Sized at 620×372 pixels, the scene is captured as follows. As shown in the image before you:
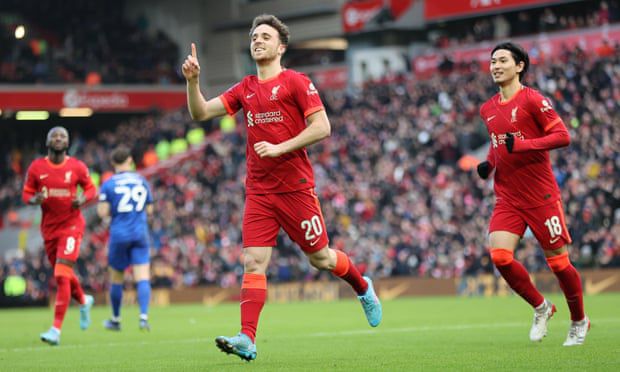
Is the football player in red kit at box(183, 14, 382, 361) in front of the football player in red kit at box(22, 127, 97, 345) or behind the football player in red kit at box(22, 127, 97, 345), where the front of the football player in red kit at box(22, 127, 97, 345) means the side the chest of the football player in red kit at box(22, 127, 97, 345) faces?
in front

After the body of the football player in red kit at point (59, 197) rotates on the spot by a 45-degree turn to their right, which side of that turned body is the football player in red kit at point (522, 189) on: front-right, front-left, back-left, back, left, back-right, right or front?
left

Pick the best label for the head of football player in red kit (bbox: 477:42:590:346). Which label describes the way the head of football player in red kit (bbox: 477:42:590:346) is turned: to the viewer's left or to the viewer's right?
to the viewer's left

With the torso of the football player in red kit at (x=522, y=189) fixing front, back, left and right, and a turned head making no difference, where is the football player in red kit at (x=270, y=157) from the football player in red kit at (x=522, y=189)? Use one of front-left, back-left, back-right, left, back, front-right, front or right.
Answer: front

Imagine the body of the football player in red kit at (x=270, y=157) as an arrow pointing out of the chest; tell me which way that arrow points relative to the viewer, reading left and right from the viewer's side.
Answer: facing the viewer and to the left of the viewer

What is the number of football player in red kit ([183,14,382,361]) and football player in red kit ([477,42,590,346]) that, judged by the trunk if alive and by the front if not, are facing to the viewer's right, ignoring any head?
0

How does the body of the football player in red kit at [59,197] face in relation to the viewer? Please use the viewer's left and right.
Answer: facing the viewer

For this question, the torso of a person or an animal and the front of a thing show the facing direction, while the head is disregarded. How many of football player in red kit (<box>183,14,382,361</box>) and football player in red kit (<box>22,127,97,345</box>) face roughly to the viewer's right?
0

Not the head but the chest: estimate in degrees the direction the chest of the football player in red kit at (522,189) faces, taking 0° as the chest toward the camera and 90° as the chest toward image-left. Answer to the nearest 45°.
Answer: approximately 45°
